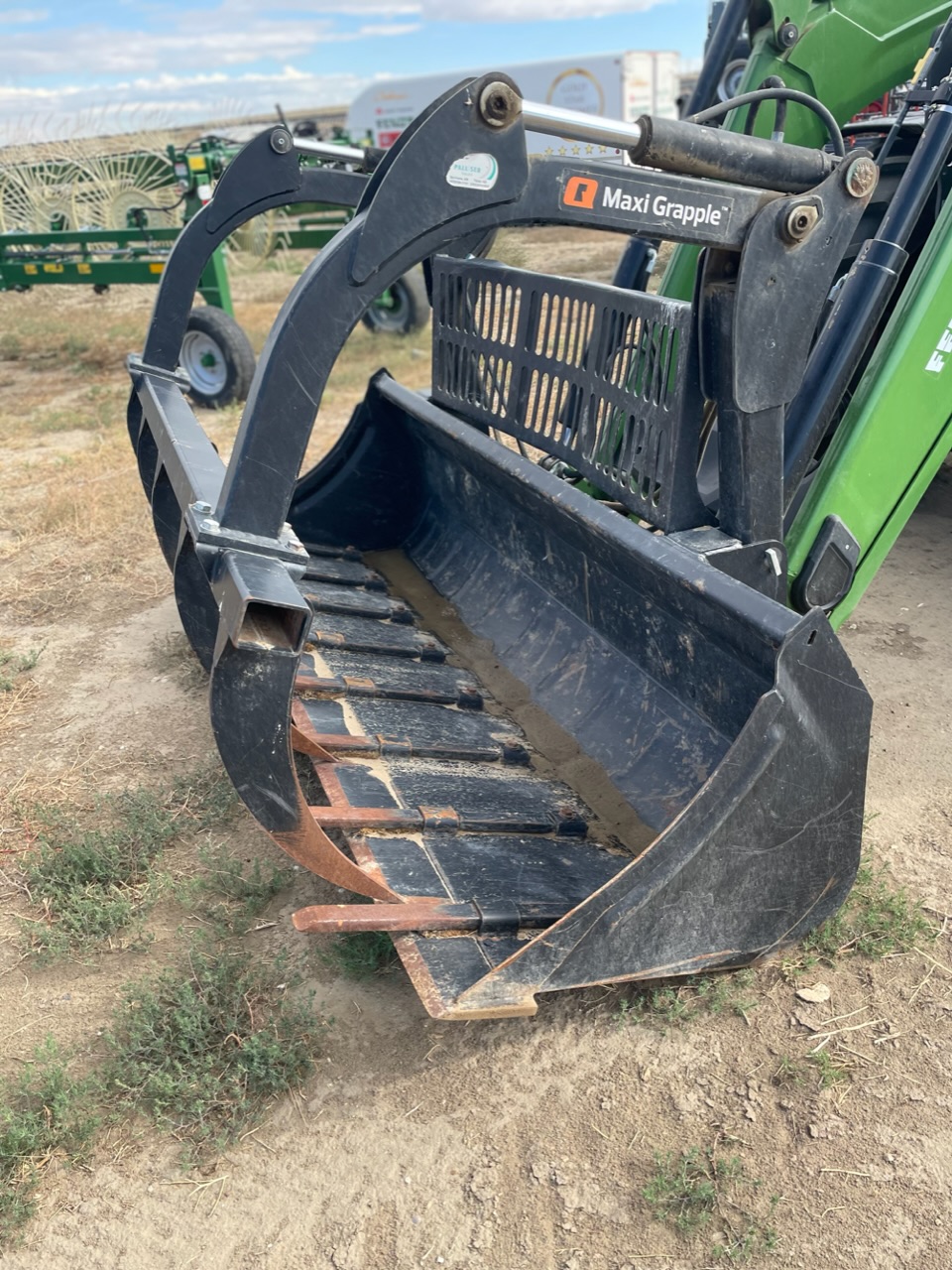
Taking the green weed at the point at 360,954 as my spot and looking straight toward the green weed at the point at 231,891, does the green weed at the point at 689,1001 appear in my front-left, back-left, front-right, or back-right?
back-right
